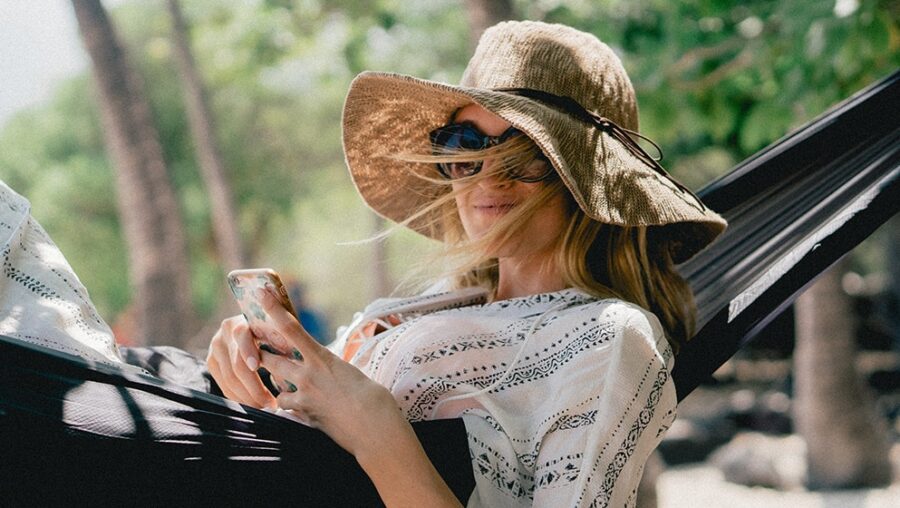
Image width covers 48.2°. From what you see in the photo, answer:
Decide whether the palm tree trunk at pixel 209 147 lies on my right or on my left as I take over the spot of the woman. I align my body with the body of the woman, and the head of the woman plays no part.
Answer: on my right

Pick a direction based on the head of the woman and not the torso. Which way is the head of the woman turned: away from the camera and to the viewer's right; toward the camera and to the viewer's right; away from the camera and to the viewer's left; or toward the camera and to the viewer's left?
toward the camera and to the viewer's left

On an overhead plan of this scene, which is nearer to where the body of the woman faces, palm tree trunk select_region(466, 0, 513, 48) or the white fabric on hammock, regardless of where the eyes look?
the white fabric on hammock

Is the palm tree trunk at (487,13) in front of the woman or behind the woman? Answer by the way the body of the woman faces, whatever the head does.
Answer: behind

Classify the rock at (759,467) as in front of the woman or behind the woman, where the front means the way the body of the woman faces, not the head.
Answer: behind

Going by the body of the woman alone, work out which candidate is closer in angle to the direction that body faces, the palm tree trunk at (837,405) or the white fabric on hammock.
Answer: the white fabric on hammock

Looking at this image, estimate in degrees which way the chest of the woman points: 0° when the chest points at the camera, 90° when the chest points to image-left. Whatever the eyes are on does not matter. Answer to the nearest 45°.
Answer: approximately 45°
